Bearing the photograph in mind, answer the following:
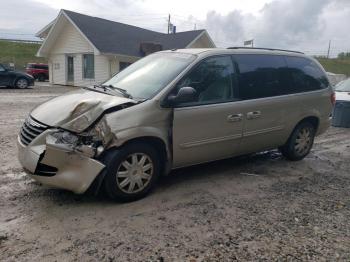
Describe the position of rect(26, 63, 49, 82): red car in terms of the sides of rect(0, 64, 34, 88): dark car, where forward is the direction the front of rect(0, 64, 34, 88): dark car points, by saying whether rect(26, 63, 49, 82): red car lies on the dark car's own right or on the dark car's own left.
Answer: on the dark car's own left

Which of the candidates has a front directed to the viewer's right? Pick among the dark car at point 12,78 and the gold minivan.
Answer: the dark car

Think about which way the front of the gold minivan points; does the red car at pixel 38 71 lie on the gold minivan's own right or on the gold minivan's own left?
on the gold minivan's own right

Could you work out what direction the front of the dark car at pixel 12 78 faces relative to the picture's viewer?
facing to the right of the viewer

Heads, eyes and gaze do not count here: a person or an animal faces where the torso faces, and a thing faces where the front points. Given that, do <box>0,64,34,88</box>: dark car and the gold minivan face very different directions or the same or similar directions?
very different directions

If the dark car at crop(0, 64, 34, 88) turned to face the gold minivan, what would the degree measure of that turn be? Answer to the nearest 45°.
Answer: approximately 90° to its right

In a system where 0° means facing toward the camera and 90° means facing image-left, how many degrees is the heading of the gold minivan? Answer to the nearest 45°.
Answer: approximately 45°

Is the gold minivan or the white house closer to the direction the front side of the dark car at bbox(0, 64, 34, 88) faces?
the white house

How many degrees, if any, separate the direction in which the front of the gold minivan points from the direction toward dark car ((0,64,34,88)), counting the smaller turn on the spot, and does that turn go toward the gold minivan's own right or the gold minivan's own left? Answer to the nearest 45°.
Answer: approximately 90° to the gold minivan's own right

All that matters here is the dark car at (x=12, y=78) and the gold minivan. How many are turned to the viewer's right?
1
